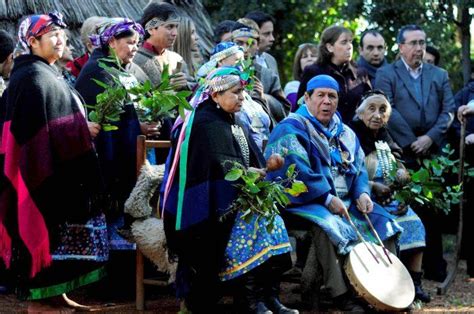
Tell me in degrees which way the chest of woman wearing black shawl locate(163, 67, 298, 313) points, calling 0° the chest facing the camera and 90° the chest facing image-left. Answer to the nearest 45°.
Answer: approximately 315°

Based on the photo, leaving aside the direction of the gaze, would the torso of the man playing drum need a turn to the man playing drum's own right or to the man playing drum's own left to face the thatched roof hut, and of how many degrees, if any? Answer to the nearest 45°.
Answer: approximately 180°

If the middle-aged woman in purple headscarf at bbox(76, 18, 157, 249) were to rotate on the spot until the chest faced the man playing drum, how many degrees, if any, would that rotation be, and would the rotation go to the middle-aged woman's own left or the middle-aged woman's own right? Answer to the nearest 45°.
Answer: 0° — they already face them

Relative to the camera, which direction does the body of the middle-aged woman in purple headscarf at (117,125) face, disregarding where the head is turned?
to the viewer's right

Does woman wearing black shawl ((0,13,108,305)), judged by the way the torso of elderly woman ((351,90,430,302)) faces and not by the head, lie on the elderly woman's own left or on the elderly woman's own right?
on the elderly woman's own right

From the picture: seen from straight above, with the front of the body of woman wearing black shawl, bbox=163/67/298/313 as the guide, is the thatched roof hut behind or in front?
behind

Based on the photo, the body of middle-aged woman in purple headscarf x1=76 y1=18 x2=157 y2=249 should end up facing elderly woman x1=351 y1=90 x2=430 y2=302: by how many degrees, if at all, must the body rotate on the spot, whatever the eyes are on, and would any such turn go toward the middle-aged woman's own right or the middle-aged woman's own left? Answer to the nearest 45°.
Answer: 0° — they already face them

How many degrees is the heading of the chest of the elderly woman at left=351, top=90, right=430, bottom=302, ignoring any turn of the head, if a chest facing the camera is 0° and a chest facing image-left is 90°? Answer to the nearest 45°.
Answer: approximately 315°
